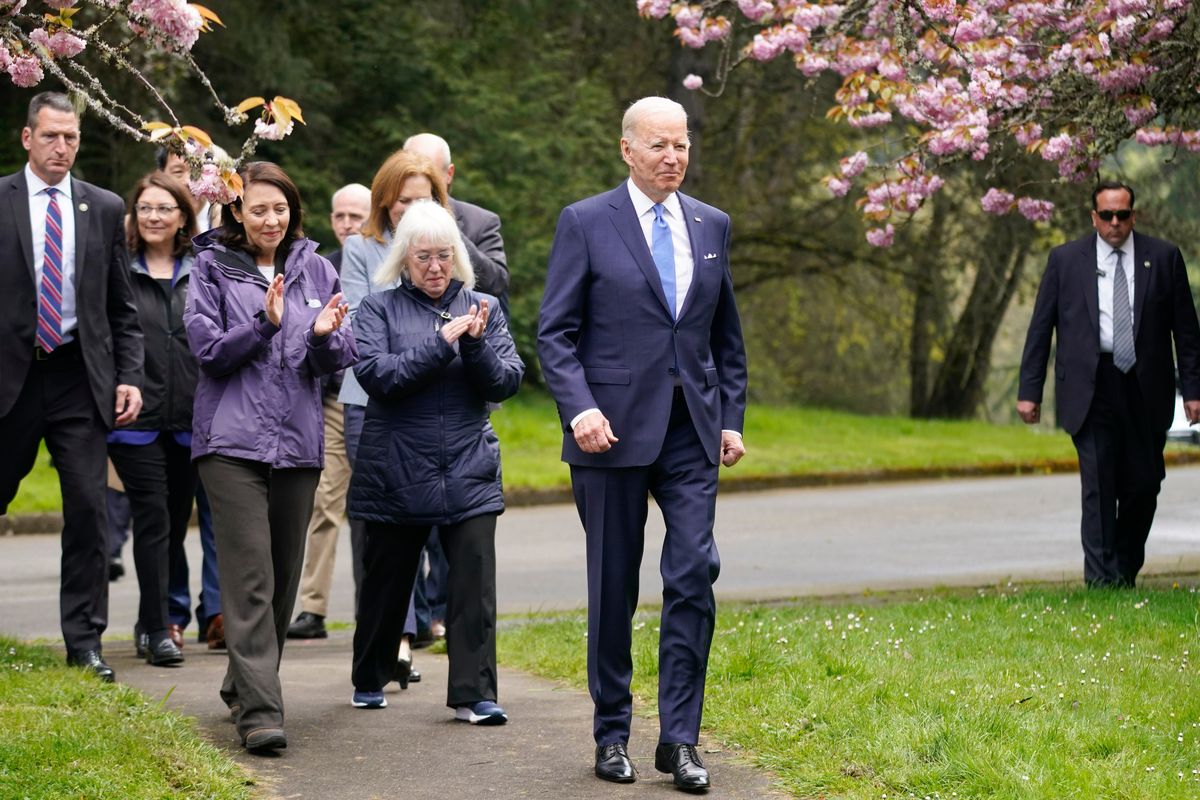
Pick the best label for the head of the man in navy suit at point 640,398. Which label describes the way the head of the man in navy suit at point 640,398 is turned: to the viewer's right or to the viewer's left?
to the viewer's right

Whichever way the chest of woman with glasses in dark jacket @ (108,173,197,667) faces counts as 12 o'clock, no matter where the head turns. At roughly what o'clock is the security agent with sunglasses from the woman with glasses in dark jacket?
The security agent with sunglasses is roughly at 9 o'clock from the woman with glasses in dark jacket.

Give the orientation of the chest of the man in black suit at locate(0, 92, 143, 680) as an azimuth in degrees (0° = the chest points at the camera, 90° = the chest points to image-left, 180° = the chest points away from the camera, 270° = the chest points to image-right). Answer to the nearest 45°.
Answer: approximately 0°

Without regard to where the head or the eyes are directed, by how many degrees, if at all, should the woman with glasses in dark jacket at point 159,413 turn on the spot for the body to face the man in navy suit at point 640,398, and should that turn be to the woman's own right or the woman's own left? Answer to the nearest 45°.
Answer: approximately 45° to the woman's own left

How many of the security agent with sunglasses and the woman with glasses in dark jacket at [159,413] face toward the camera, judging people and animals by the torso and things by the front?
2

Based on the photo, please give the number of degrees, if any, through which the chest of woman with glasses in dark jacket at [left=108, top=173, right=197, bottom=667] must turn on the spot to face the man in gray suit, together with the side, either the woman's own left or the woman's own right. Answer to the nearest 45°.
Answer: approximately 90° to the woman's own left

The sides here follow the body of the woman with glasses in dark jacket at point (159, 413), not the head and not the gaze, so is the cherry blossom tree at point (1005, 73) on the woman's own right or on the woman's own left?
on the woman's own left
